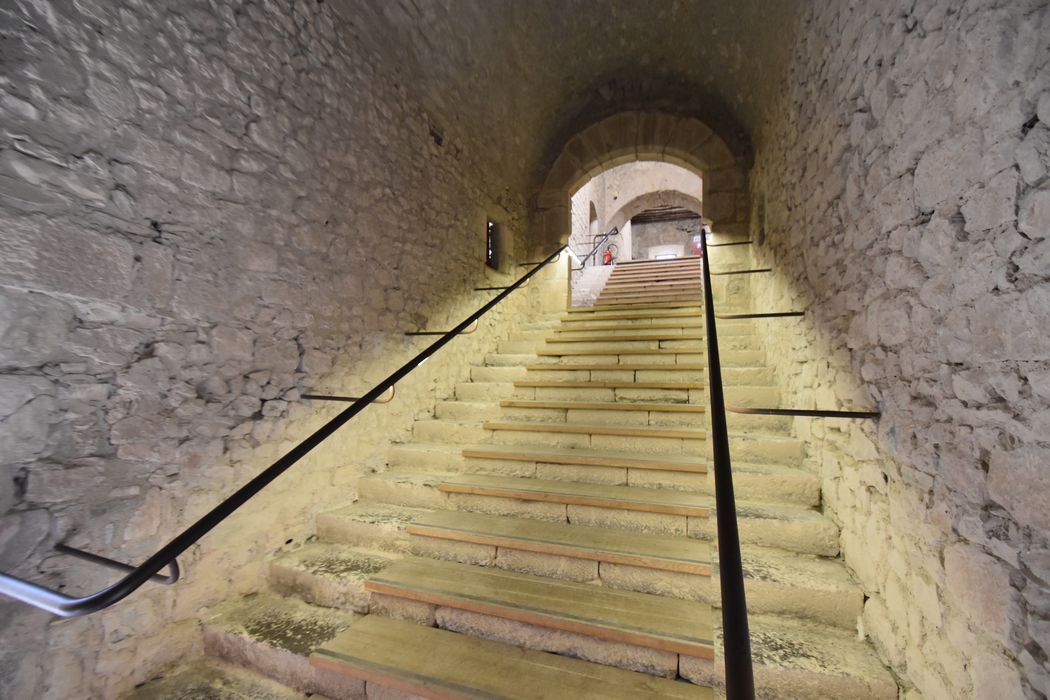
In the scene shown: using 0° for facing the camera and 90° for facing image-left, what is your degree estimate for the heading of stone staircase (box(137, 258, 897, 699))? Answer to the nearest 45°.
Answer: approximately 0°
